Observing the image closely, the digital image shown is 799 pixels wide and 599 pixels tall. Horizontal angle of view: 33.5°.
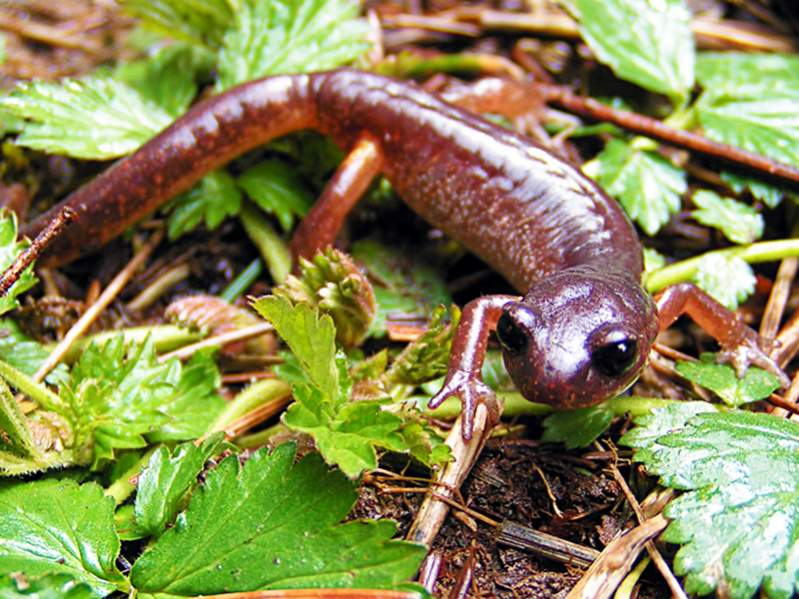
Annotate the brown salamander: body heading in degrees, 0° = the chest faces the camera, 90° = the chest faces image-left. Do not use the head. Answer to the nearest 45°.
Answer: approximately 315°

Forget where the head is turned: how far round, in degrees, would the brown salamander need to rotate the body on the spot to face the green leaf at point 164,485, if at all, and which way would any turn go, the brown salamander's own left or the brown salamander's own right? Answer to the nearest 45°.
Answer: approximately 90° to the brown salamander's own right

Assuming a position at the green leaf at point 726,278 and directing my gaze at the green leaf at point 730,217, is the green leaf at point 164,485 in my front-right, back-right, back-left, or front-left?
back-left

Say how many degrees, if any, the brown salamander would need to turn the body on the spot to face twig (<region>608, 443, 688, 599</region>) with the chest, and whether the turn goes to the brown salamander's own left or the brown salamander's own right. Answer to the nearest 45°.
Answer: approximately 45° to the brown salamander's own right

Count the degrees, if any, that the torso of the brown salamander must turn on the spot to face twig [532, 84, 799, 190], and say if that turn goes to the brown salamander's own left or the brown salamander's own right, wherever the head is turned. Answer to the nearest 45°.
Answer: approximately 45° to the brown salamander's own left

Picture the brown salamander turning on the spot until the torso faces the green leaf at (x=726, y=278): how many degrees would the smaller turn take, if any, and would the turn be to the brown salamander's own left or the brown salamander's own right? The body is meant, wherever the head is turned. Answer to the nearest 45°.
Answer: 0° — it already faces it

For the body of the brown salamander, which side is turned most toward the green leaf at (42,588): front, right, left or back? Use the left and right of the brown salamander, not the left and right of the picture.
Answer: right

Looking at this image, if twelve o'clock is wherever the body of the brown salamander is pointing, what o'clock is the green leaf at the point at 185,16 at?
The green leaf is roughly at 6 o'clock from the brown salamander.
